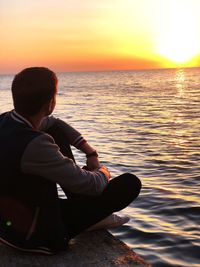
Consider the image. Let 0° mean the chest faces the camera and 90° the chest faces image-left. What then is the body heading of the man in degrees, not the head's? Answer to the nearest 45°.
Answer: approximately 225°

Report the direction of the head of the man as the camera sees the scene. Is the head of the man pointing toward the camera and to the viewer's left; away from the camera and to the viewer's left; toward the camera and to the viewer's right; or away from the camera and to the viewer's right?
away from the camera and to the viewer's right
